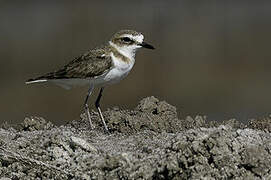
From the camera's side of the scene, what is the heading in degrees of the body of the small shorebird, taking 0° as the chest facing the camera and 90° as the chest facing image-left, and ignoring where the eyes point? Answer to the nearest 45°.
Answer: approximately 270°

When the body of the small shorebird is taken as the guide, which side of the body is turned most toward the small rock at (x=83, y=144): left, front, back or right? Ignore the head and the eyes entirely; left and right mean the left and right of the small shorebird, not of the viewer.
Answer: right
